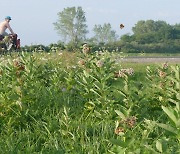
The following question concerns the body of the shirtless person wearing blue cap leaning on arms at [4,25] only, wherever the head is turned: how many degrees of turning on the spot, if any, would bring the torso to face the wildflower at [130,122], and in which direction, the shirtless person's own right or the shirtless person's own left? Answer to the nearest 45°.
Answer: approximately 90° to the shirtless person's own right

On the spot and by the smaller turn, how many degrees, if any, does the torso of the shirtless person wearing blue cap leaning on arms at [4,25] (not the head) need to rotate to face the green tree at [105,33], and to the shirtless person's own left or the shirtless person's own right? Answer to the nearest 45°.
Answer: approximately 45° to the shirtless person's own left

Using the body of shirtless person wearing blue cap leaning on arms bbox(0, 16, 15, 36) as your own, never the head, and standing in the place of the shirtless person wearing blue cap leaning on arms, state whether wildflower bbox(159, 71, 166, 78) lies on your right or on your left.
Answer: on your right

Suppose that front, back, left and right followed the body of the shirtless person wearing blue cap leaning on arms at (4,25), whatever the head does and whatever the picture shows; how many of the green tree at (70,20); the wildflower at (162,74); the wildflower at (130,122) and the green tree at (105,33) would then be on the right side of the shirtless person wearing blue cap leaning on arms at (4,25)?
2

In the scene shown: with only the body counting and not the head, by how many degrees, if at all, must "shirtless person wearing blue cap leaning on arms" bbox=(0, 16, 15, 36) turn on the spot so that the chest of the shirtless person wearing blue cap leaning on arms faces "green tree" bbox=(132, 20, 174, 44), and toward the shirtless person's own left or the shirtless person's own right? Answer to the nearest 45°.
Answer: approximately 45° to the shirtless person's own left

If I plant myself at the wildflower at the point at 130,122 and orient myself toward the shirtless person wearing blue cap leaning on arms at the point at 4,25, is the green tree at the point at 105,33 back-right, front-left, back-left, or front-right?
front-right
